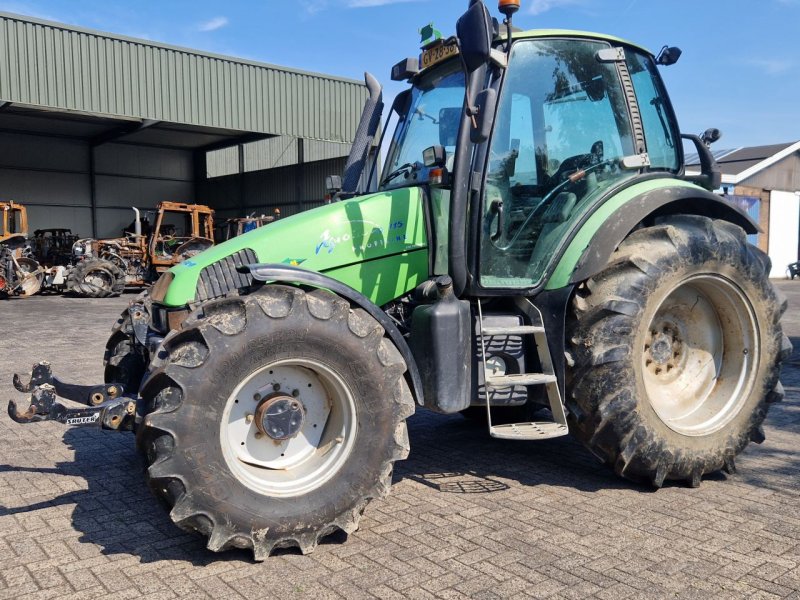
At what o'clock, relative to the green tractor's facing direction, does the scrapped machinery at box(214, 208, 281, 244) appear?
The scrapped machinery is roughly at 4 o'clock from the green tractor.

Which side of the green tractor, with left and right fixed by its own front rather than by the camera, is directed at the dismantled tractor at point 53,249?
right

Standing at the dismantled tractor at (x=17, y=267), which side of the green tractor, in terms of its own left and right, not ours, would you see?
right
